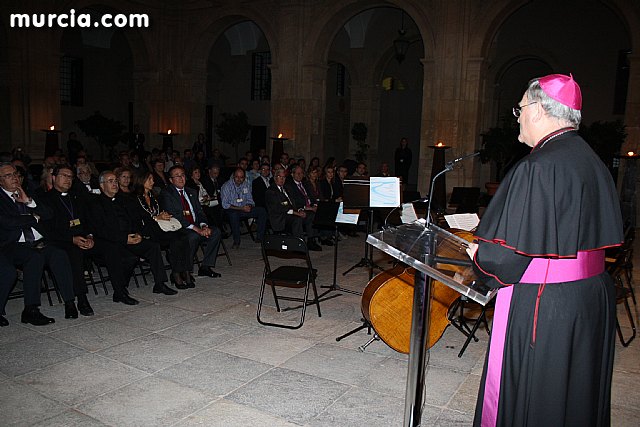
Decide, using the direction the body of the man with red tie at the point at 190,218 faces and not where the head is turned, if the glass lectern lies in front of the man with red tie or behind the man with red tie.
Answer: in front

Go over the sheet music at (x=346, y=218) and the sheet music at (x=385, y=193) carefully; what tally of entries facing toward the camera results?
2

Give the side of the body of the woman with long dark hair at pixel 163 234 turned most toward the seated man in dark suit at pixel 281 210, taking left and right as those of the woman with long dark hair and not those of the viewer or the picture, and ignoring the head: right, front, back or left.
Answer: left

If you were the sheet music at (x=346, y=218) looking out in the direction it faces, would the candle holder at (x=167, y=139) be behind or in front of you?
behind

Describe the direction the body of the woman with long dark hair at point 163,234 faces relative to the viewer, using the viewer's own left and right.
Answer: facing the viewer and to the right of the viewer

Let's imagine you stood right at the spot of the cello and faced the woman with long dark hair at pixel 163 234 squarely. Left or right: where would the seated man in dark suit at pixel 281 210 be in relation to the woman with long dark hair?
right

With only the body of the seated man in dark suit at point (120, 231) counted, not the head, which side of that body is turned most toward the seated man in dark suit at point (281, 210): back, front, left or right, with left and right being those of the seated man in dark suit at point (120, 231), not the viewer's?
left

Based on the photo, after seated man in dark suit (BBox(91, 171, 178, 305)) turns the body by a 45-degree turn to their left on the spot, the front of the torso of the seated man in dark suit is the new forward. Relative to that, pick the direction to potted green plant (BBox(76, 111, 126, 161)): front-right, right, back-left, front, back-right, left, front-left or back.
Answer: left

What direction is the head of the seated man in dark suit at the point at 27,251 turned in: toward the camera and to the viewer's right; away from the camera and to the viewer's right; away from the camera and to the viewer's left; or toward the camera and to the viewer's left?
toward the camera and to the viewer's right

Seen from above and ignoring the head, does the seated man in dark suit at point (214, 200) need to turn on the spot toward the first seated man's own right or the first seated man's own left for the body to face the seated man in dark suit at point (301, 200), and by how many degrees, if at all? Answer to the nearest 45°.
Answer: approximately 45° to the first seated man's own left
